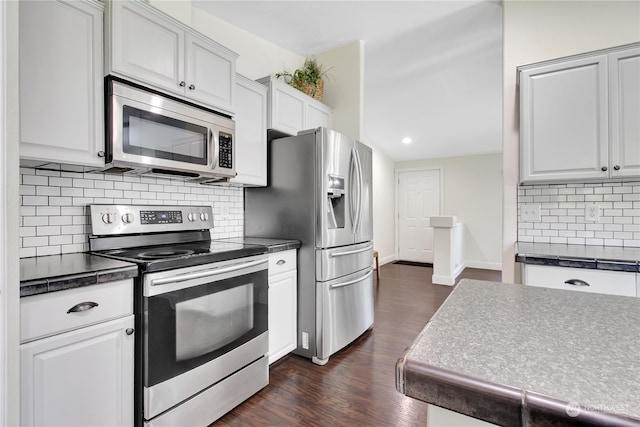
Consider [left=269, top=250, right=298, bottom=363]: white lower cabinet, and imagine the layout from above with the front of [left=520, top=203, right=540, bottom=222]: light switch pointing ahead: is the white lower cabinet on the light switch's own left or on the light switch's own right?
on the light switch's own right

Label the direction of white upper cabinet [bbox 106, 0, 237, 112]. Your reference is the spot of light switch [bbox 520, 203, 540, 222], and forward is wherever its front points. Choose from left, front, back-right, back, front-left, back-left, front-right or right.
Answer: front-right

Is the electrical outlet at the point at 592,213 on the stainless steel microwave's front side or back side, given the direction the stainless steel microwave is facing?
on the front side

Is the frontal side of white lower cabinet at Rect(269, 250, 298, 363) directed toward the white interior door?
no

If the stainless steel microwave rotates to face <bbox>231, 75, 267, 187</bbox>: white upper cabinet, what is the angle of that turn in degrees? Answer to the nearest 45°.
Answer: approximately 90° to its left

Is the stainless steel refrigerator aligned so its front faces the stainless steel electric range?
no

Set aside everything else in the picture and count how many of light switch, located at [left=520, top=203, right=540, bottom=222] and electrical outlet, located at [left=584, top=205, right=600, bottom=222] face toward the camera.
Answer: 2

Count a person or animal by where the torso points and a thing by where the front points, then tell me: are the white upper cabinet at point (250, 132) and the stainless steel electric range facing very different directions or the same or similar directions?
same or similar directions

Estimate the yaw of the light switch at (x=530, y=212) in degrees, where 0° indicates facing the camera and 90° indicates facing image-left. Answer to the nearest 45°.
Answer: approximately 0°

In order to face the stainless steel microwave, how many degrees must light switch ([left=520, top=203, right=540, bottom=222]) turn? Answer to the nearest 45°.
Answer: approximately 45° to its right

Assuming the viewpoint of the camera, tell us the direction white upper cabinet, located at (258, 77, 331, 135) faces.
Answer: facing the viewer and to the right of the viewer

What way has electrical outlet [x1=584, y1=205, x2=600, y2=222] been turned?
toward the camera

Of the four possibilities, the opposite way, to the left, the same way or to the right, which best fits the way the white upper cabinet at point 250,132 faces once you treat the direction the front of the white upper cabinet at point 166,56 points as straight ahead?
the same way
